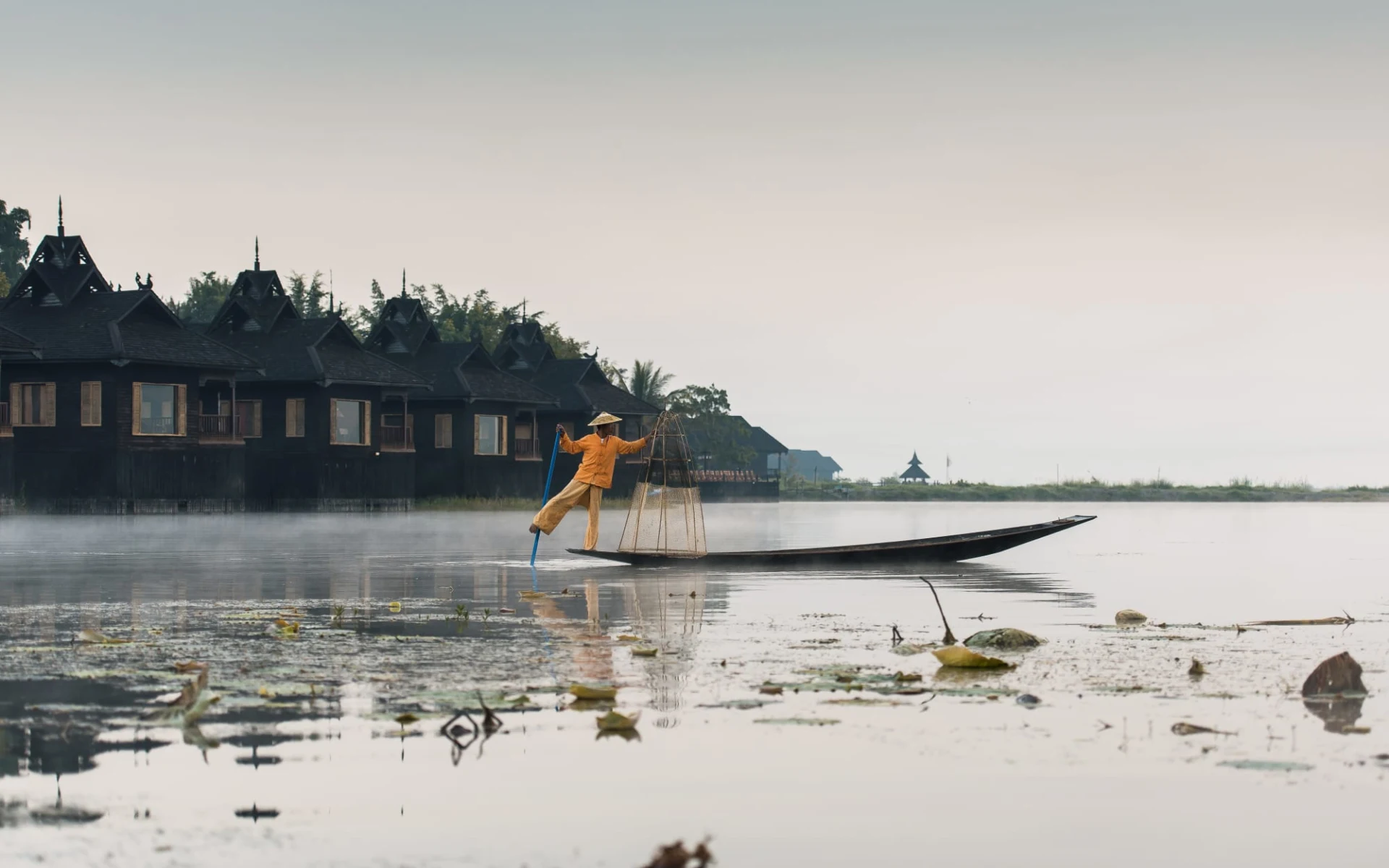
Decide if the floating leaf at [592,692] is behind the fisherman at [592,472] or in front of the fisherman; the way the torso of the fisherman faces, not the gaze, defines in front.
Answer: in front

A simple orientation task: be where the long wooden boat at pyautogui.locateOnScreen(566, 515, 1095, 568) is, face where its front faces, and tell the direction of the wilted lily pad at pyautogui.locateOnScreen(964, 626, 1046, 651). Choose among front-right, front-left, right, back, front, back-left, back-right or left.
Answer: right

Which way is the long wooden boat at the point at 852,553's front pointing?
to the viewer's right

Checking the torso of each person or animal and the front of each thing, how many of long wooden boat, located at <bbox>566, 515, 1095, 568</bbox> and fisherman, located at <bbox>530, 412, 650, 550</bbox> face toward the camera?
1

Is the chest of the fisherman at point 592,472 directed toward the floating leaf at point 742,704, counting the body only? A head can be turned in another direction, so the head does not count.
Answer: yes

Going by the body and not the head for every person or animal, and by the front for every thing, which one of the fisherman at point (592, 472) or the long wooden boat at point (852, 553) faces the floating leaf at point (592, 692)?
the fisherman

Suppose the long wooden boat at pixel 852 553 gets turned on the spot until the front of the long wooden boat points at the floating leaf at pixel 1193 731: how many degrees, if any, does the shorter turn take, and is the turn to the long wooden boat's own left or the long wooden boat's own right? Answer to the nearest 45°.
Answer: approximately 90° to the long wooden boat's own right

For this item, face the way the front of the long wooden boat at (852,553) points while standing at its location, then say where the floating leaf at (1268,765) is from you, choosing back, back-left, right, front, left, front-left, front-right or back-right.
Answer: right

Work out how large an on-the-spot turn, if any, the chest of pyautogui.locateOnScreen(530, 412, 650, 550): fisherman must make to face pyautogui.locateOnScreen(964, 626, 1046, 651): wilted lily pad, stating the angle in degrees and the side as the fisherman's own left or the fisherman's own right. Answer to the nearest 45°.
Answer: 0° — they already face it

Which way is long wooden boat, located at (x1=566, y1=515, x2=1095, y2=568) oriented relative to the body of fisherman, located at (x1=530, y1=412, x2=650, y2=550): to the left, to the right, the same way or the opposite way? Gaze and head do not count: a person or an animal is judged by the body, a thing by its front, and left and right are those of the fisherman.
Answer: to the left

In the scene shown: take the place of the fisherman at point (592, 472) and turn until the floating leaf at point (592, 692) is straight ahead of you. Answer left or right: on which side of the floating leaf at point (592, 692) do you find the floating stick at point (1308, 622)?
left

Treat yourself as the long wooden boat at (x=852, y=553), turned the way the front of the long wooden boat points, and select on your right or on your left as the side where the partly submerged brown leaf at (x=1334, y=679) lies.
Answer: on your right

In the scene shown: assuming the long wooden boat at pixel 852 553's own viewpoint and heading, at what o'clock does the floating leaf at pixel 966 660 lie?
The floating leaf is roughly at 3 o'clock from the long wooden boat.

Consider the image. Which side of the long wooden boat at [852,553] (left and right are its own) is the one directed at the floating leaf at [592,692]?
right

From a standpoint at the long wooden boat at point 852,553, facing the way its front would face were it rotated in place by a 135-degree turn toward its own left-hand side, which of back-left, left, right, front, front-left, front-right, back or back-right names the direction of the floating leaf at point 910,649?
back-left

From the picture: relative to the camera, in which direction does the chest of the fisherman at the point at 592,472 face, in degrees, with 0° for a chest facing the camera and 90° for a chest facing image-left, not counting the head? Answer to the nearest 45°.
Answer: approximately 0°
